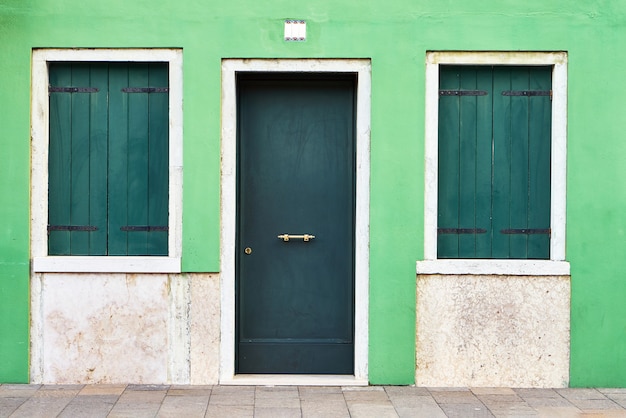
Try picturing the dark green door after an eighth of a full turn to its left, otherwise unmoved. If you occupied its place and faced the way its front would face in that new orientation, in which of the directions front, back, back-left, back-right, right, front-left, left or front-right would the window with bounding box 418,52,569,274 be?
front-left

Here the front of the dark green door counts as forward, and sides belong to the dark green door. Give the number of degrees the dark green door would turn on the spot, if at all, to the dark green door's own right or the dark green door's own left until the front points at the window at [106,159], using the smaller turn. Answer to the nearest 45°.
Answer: approximately 90° to the dark green door's own right

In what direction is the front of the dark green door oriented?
toward the camera
